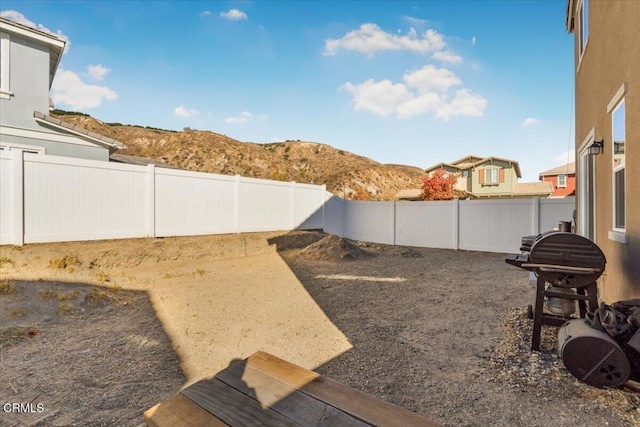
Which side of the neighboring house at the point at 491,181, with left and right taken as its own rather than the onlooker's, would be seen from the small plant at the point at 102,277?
front

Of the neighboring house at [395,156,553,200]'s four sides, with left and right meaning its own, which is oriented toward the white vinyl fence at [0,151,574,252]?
front

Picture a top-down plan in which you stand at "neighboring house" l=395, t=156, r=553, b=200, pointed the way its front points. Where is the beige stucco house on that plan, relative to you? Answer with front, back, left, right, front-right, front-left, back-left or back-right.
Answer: front

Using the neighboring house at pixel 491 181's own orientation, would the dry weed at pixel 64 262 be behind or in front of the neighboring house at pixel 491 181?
in front

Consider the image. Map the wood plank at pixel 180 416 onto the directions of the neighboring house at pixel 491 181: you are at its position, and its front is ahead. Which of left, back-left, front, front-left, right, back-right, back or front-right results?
front

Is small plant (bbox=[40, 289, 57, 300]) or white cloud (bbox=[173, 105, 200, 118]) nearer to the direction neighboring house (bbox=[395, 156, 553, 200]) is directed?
the small plant

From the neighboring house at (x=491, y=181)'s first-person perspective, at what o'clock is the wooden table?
The wooden table is roughly at 12 o'clock from the neighboring house.

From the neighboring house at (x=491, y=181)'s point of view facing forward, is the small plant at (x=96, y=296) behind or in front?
in front

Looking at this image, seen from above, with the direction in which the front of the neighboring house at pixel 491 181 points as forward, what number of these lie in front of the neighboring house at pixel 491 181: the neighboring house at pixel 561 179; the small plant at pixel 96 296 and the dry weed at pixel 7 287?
2

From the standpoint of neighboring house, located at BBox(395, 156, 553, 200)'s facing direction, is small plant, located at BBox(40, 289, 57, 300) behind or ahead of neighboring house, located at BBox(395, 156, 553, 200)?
ahead

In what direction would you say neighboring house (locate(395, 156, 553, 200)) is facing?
toward the camera

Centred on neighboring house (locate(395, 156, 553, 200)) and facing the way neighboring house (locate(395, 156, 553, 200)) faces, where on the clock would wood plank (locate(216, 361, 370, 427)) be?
The wood plank is roughly at 12 o'clock from the neighboring house.
